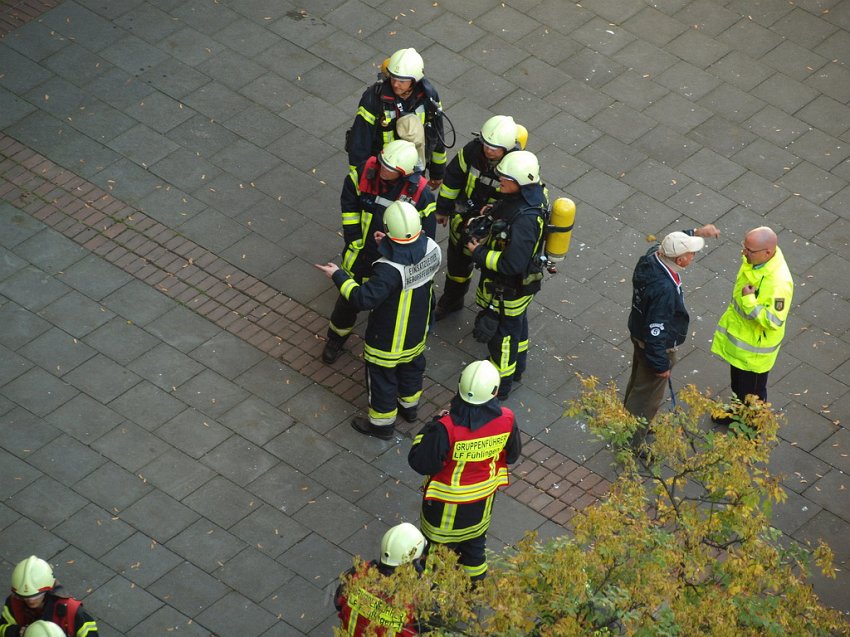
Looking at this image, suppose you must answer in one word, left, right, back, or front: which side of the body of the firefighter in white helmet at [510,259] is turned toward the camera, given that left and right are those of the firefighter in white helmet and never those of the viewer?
left

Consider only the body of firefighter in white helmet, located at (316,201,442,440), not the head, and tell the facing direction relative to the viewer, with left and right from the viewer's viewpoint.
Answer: facing away from the viewer and to the left of the viewer

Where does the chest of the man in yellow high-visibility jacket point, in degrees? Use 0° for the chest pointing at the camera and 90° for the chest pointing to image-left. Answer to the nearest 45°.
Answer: approximately 45°

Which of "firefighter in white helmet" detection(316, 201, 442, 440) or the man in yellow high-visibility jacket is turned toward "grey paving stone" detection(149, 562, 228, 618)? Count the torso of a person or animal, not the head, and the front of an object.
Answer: the man in yellow high-visibility jacket

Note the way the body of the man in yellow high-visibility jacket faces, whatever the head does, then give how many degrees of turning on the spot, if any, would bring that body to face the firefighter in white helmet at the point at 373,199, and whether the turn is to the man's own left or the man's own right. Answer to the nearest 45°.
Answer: approximately 45° to the man's own right

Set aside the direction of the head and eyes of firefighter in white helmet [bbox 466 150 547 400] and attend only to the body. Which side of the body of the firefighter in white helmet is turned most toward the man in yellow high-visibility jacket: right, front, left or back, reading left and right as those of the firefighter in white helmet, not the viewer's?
back

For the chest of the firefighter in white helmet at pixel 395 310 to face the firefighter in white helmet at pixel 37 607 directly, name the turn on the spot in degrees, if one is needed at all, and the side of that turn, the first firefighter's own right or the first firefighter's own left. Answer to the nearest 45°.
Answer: approximately 90° to the first firefighter's own left

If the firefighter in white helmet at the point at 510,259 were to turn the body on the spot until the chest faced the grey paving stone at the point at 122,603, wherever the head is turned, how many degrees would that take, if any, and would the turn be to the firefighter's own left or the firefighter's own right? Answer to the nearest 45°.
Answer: approximately 45° to the firefighter's own left

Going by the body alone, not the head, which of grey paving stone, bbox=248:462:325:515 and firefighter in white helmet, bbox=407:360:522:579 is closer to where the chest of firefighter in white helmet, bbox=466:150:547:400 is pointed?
the grey paving stone

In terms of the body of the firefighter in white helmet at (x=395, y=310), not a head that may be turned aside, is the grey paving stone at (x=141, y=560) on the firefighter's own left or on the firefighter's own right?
on the firefighter's own left

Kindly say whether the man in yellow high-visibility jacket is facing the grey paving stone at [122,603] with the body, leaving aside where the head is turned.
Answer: yes

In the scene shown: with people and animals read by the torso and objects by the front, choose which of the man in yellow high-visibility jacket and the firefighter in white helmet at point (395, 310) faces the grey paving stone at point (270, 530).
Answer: the man in yellow high-visibility jacket

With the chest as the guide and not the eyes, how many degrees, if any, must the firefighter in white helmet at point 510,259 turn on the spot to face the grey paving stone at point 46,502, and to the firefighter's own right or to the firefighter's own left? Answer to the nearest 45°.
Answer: approximately 45° to the firefighter's own left

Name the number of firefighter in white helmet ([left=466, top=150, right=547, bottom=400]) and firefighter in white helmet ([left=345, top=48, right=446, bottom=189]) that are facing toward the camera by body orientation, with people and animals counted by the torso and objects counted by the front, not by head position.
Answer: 1

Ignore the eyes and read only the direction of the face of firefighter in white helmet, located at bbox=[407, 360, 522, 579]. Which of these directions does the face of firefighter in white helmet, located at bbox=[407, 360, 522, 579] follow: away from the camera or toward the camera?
away from the camera
